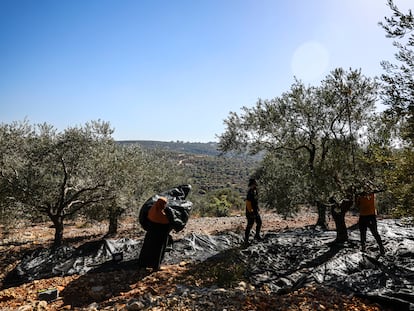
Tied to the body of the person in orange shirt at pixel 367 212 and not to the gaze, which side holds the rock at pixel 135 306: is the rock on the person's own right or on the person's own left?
on the person's own left

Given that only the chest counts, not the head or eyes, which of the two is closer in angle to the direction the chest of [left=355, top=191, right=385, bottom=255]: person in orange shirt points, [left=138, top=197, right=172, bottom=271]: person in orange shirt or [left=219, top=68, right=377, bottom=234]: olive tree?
the olive tree

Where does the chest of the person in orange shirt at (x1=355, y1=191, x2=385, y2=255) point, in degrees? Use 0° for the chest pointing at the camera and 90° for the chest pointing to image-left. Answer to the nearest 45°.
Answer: approximately 135°

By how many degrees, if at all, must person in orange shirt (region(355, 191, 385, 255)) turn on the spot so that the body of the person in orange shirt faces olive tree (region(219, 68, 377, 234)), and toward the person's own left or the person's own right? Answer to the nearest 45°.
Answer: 0° — they already face it

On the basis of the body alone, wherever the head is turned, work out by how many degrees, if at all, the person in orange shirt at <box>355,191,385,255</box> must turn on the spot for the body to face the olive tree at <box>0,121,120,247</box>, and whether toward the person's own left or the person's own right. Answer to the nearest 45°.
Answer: approximately 45° to the person's own left
